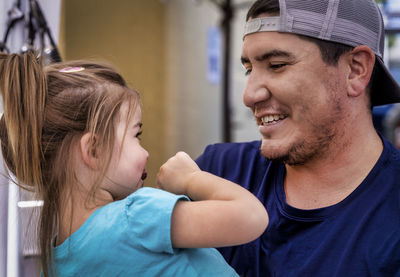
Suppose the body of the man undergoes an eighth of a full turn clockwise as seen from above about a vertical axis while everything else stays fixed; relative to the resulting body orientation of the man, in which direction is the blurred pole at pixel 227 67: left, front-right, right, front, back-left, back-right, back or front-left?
right

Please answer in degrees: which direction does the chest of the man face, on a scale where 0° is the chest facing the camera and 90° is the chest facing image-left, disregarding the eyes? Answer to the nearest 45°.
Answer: approximately 45°

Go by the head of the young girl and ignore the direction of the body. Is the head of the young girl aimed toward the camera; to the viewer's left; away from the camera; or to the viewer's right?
to the viewer's right

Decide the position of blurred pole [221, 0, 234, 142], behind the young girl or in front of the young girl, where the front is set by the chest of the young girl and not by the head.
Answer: in front

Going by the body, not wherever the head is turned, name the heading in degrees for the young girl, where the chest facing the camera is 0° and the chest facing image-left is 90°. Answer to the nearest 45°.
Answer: approximately 225°
